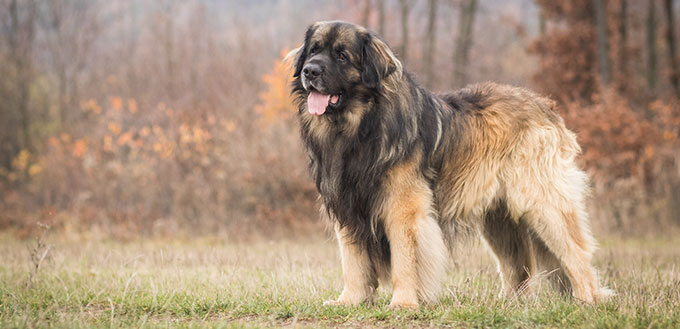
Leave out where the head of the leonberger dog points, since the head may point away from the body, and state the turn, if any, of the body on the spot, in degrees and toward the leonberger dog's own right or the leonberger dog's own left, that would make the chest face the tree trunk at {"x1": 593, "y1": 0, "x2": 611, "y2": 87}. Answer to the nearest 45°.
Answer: approximately 135° to the leonberger dog's own right

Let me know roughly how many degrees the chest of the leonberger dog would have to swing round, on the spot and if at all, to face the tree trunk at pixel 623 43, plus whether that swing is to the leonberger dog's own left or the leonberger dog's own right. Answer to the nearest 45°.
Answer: approximately 135° to the leonberger dog's own right

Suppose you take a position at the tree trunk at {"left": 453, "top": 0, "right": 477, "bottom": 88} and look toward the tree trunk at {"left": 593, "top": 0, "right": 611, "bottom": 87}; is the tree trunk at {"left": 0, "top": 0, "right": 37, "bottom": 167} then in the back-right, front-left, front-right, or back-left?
back-right

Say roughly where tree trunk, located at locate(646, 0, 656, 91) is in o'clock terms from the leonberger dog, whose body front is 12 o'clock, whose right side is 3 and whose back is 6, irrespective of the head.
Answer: The tree trunk is roughly at 5 o'clock from the leonberger dog.

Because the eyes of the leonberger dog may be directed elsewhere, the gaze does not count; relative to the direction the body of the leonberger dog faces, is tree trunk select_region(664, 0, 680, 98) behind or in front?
behind

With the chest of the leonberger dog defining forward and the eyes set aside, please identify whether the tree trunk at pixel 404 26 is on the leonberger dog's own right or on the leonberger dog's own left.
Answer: on the leonberger dog's own right

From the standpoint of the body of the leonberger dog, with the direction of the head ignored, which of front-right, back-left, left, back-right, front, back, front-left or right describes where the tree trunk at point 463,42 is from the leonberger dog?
back-right

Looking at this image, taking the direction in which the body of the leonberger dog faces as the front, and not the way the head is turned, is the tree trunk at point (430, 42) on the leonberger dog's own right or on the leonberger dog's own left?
on the leonberger dog's own right

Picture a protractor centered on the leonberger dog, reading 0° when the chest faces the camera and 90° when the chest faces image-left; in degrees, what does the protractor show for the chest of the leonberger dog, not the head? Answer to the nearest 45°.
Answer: approximately 45°

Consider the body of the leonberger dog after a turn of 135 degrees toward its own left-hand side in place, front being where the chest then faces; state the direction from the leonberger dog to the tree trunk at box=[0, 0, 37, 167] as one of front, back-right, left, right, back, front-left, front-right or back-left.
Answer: back-left
